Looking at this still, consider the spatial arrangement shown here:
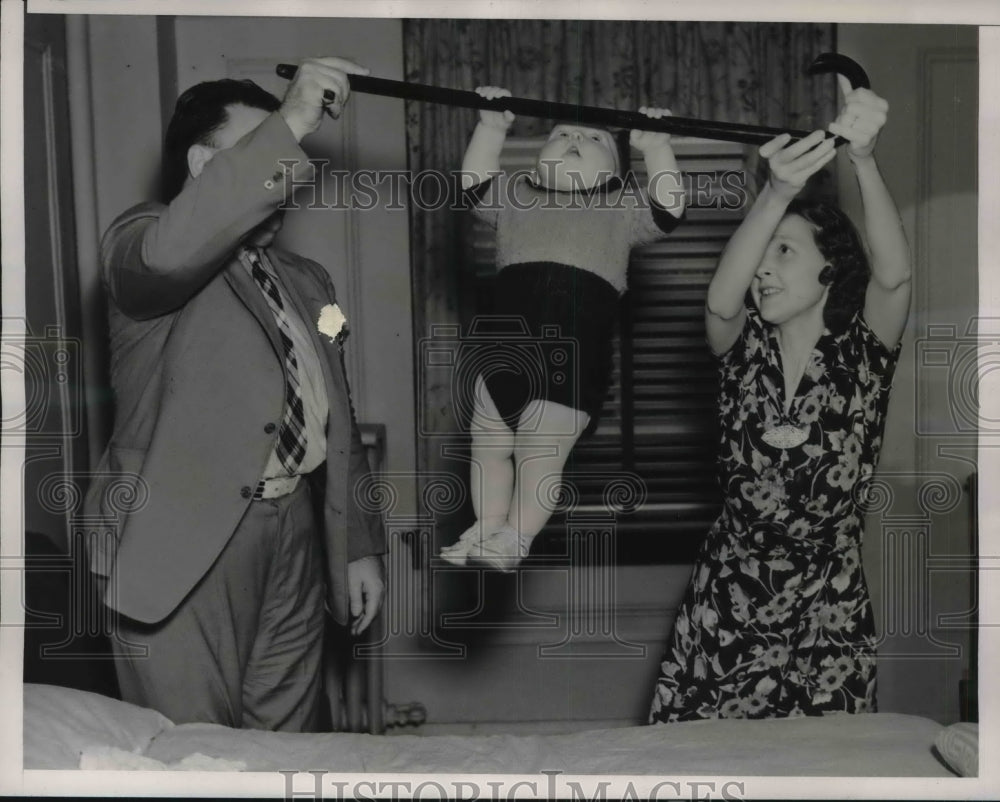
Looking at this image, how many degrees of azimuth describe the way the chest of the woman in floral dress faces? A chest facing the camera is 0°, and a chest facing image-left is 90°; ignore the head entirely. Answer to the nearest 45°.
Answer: approximately 45°

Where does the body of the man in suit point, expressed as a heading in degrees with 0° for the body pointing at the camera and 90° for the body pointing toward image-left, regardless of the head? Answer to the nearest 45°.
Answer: approximately 315°

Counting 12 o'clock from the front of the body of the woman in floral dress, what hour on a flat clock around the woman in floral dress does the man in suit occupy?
The man in suit is roughly at 1 o'clock from the woman in floral dress.
